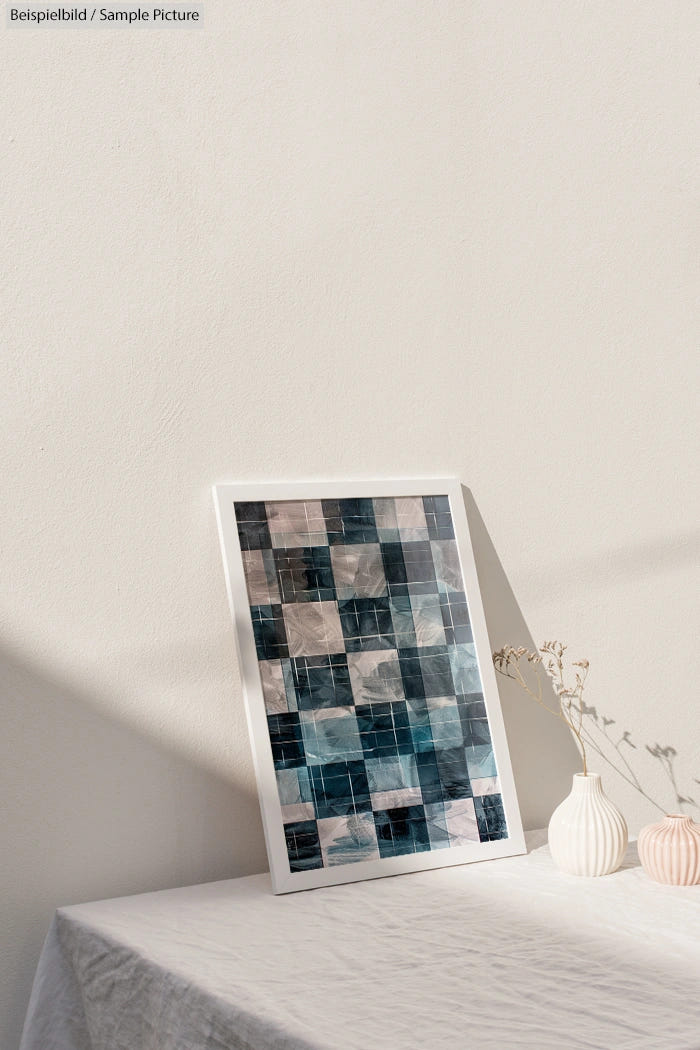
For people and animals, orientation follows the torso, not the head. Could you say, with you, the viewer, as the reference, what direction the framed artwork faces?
facing the viewer and to the right of the viewer
